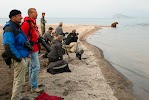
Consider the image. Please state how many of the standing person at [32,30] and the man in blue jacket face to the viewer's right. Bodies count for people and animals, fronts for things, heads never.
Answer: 2

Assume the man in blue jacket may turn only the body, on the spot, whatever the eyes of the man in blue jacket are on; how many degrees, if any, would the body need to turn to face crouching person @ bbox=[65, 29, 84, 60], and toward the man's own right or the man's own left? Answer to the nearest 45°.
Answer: approximately 45° to the man's own left

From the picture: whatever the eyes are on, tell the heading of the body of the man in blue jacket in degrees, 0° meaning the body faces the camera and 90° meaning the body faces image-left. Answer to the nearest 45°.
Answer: approximately 270°

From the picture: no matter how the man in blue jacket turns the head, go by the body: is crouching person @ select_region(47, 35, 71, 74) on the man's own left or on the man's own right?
on the man's own left

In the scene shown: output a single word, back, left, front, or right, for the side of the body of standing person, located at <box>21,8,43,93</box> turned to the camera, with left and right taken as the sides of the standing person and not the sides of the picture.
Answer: right

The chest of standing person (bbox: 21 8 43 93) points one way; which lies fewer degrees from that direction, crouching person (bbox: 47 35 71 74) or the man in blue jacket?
the crouching person

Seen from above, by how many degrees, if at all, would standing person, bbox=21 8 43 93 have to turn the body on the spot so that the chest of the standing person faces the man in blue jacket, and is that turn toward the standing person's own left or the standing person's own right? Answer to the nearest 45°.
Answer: approximately 135° to the standing person's own right

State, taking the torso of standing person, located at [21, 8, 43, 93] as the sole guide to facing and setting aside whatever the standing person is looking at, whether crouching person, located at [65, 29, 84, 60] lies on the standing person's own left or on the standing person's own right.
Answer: on the standing person's own left
